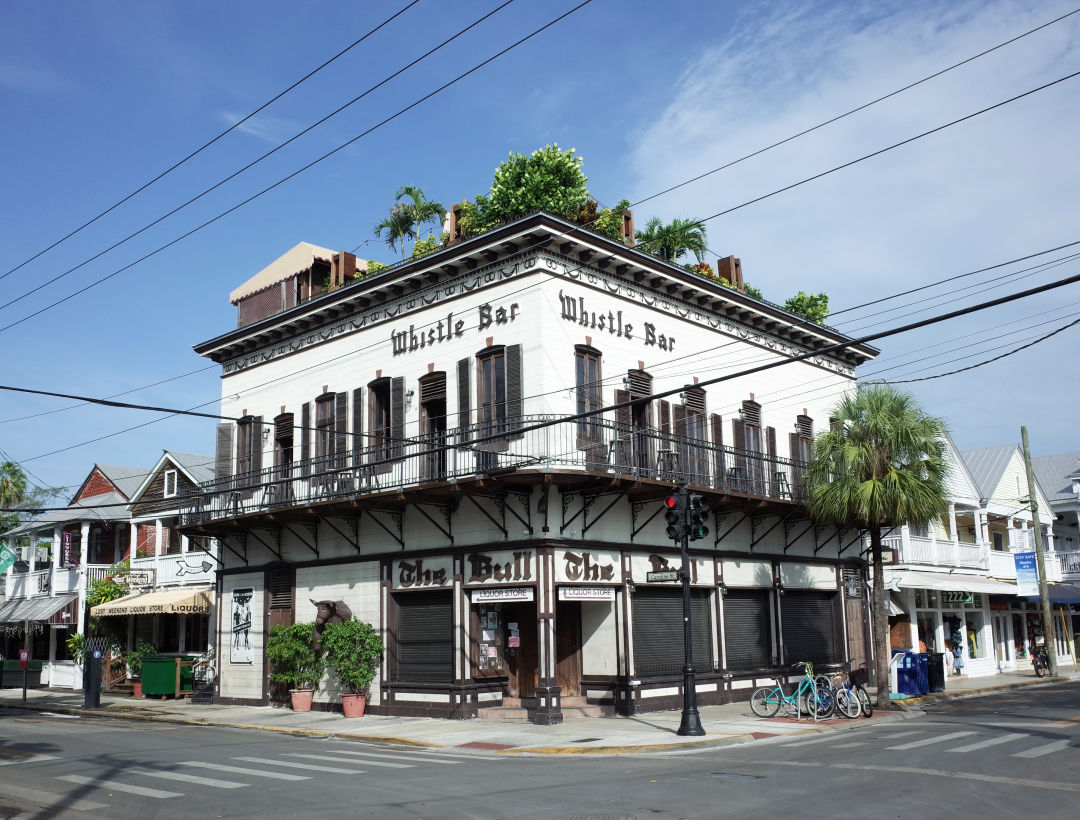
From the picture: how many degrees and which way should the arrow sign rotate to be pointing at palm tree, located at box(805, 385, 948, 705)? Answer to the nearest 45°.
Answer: approximately 45° to its left

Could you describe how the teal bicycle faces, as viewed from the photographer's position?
facing to the right of the viewer

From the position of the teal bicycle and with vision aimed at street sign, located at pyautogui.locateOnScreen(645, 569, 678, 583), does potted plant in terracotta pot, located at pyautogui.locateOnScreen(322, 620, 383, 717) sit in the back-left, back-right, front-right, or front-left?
front-right

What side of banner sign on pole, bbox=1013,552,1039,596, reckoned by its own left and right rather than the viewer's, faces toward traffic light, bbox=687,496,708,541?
front

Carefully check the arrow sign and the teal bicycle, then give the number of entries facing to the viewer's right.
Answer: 1

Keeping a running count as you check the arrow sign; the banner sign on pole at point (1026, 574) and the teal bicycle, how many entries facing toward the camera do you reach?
2

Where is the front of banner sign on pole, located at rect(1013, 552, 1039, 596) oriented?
toward the camera

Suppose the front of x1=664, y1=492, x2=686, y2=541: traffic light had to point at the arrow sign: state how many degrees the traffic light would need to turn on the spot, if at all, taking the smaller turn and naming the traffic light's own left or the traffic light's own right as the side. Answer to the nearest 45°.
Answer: approximately 90° to the traffic light's own right

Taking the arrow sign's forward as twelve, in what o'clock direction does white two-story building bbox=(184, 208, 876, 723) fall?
The white two-story building is roughly at 11 o'clock from the arrow sign.

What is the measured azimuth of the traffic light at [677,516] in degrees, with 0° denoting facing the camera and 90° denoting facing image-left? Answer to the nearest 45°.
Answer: approximately 45°

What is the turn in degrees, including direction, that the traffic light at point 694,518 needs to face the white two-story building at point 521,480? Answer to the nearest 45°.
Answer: approximately 180°
